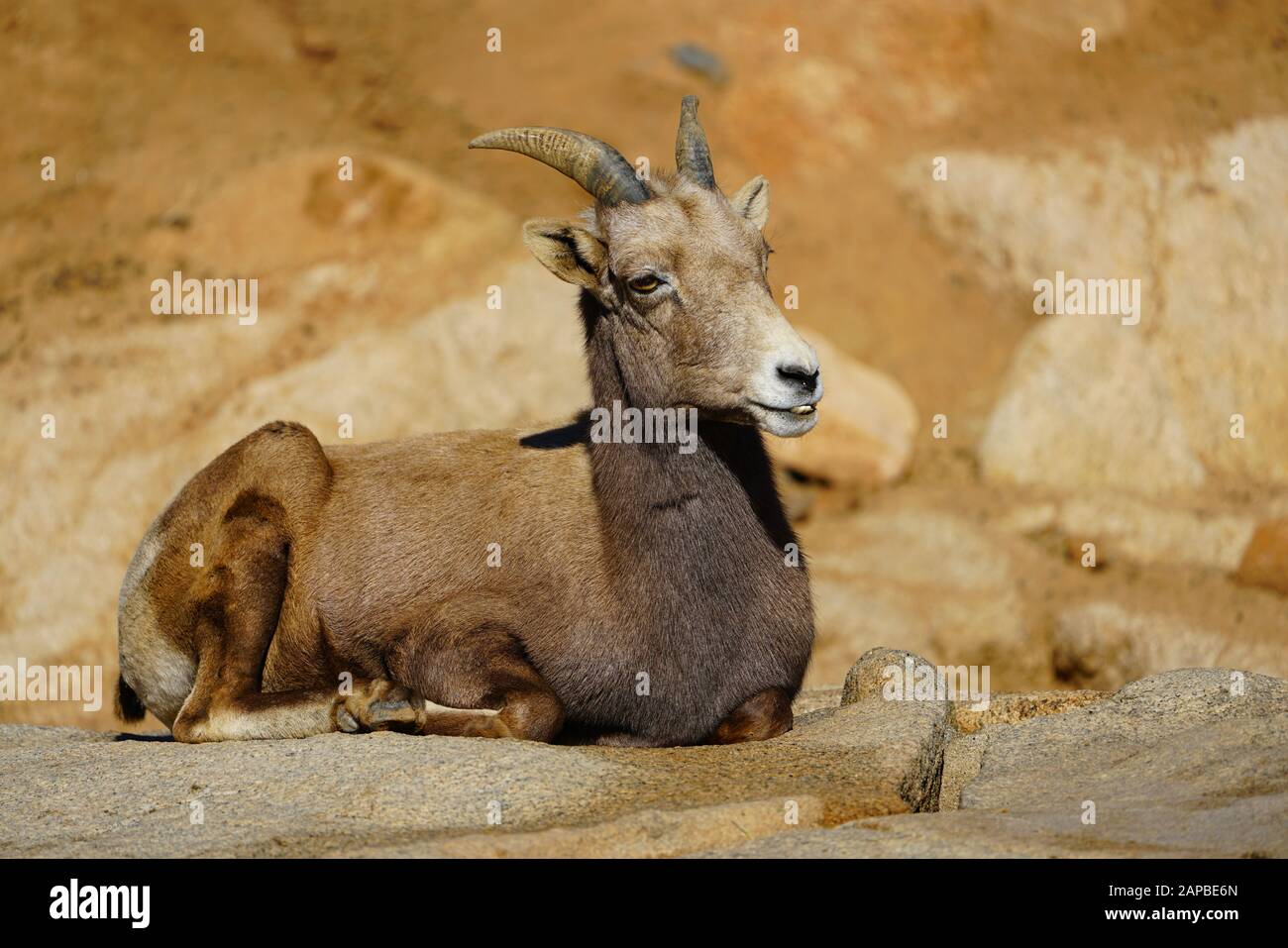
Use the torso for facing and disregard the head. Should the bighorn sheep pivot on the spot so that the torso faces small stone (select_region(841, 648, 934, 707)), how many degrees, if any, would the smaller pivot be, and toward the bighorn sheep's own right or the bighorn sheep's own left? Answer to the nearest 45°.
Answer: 0° — it already faces it

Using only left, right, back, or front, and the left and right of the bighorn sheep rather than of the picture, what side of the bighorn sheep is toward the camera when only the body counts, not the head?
right
